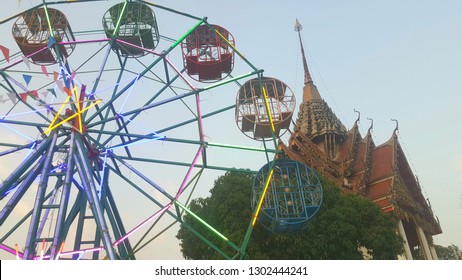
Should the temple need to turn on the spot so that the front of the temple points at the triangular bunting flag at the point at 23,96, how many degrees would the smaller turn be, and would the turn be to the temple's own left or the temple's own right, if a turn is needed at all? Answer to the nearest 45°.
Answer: approximately 45° to the temple's own right

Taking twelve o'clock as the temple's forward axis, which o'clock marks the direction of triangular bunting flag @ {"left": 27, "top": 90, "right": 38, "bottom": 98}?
The triangular bunting flag is roughly at 2 o'clock from the temple.

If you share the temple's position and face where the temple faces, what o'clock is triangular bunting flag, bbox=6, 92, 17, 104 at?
The triangular bunting flag is roughly at 2 o'clock from the temple.

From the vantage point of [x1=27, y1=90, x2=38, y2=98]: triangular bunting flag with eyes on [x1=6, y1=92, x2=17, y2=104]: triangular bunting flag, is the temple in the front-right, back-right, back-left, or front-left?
back-right
